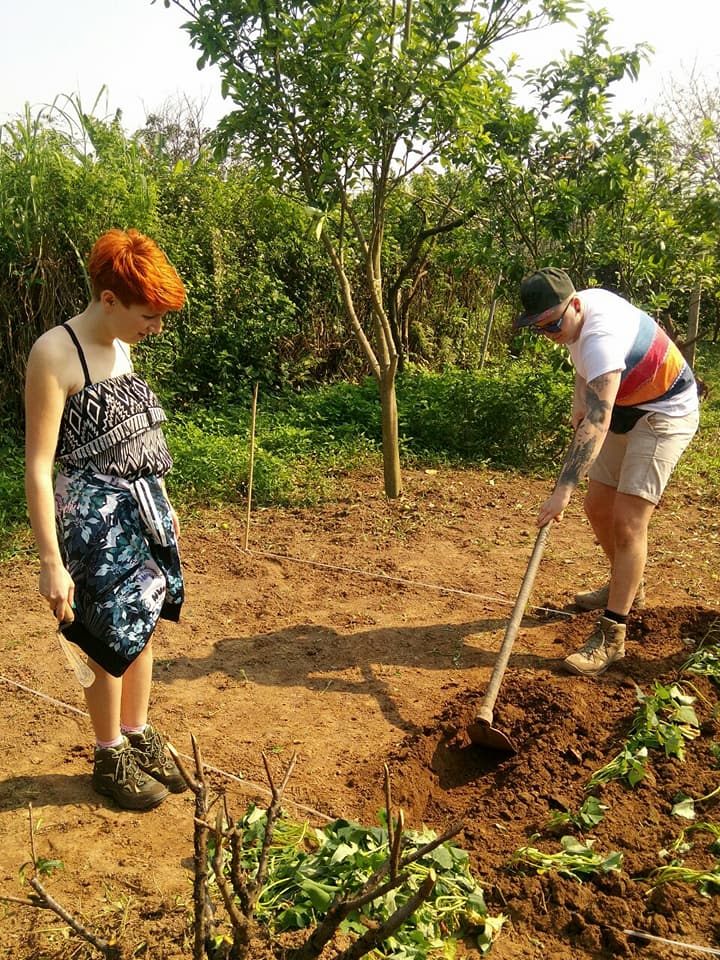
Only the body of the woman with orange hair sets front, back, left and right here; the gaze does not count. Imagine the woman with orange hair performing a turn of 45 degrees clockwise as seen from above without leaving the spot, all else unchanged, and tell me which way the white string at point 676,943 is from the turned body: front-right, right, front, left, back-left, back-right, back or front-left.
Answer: front-left

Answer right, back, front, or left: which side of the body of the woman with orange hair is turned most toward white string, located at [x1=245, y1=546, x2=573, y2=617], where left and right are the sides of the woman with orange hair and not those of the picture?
left

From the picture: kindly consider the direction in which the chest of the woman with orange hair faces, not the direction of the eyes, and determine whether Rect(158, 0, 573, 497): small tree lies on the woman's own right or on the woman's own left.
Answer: on the woman's own left

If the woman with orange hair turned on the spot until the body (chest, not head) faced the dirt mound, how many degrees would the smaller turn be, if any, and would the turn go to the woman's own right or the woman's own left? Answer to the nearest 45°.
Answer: approximately 45° to the woman's own left
